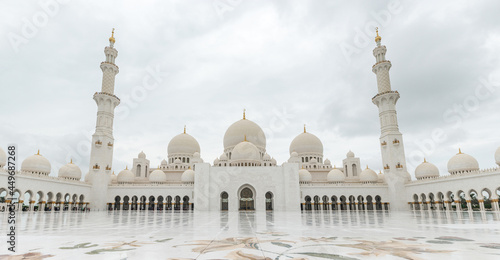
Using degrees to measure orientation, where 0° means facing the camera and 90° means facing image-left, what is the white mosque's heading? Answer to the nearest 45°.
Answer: approximately 0°
